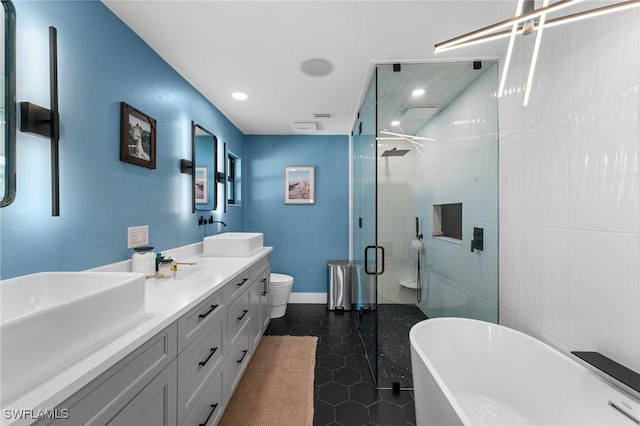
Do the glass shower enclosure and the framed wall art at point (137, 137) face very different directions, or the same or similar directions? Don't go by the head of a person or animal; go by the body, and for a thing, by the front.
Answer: very different directions

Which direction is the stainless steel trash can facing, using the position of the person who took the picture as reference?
facing the viewer

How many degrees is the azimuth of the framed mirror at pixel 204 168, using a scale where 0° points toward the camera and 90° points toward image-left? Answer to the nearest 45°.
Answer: approximately 315°

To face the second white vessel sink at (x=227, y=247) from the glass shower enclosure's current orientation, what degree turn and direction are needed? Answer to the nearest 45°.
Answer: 0° — it already faces it

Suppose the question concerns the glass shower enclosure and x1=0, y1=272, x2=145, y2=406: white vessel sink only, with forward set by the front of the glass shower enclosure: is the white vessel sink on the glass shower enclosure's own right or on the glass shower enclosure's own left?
on the glass shower enclosure's own left

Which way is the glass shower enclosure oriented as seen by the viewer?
to the viewer's left

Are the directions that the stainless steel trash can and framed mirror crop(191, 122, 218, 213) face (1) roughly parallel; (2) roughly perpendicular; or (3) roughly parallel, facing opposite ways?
roughly perpendicular

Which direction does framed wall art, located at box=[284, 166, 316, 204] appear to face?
toward the camera

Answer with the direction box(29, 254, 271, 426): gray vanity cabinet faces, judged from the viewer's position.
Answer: facing the viewer and to the right of the viewer

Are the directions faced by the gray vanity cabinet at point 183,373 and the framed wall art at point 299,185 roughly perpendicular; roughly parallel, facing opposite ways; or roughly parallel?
roughly perpendicular

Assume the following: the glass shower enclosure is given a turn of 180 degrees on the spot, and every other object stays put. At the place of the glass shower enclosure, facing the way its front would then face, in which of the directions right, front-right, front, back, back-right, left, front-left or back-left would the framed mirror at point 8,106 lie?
back-right
